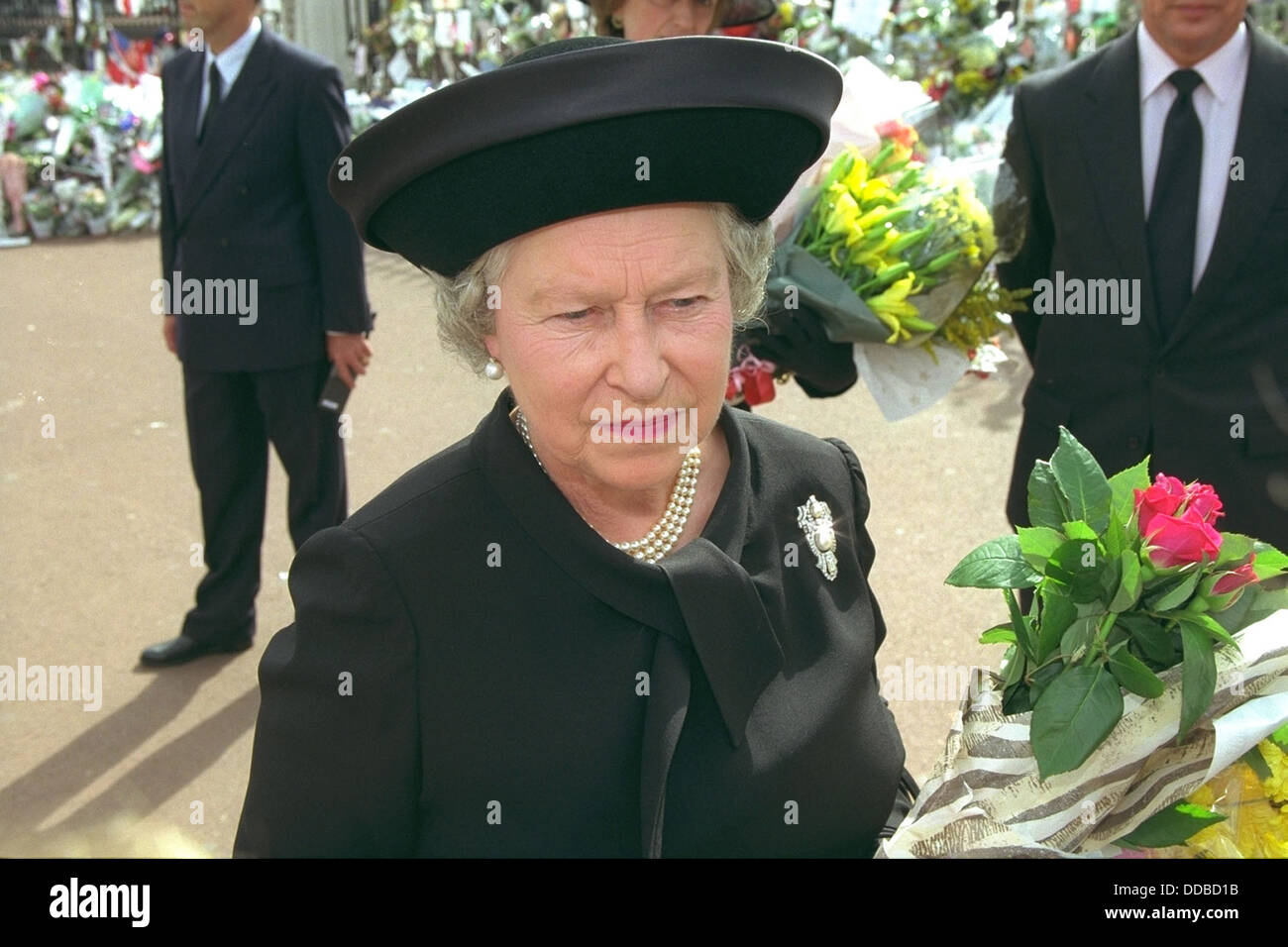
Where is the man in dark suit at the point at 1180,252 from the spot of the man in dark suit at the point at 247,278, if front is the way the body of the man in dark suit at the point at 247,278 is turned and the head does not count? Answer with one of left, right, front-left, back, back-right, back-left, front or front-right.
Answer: left

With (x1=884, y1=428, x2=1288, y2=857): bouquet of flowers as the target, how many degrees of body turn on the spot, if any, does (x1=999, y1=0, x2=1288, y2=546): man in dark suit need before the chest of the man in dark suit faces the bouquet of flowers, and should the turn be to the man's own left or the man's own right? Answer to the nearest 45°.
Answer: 0° — they already face it

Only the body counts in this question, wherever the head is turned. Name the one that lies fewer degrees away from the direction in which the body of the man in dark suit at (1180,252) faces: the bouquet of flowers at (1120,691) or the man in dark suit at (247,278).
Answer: the bouquet of flowers

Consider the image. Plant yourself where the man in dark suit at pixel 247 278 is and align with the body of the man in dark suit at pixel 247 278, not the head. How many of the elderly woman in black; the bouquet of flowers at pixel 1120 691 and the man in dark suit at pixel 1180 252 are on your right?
0

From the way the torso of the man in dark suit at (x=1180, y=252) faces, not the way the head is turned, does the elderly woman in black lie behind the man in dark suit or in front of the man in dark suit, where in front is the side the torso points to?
in front

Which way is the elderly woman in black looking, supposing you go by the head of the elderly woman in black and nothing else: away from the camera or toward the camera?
toward the camera

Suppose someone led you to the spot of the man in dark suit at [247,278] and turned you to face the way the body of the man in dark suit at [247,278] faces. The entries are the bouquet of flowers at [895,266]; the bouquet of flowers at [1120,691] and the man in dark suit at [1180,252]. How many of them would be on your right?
0

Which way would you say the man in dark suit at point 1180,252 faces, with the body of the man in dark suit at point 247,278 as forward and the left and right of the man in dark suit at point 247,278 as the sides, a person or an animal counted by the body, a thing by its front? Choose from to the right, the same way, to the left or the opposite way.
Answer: the same way

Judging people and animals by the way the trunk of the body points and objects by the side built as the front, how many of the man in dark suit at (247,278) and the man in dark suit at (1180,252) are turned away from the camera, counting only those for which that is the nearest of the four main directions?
0

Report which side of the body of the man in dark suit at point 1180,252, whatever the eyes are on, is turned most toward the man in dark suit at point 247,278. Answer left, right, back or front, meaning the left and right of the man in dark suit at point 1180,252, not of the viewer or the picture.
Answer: right

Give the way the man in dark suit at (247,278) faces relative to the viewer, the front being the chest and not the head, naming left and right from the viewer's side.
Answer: facing the viewer and to the left of the viewer

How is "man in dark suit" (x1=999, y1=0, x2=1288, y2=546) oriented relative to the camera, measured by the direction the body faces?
toward the camera

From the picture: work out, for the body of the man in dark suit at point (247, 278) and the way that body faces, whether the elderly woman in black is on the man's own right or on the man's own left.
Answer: on the man's own left

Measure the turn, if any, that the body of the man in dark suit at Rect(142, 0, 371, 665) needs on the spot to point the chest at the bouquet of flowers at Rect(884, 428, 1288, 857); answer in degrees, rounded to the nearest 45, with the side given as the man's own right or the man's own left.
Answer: approximately 45° to the man's own left
